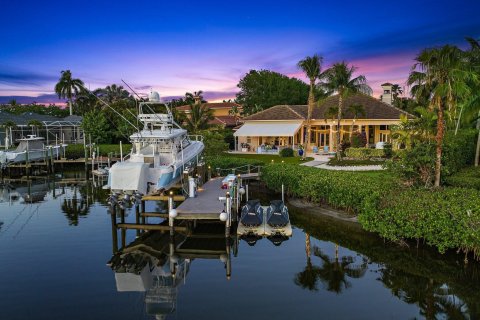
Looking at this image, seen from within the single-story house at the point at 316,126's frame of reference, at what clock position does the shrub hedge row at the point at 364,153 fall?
The shrub hedge row is roughly at 11 o'clock from the single-story house.

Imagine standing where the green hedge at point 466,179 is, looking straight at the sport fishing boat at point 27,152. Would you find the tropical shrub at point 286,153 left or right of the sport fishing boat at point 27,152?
right

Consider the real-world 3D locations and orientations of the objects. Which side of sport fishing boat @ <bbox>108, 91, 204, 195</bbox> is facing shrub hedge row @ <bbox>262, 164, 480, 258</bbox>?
right

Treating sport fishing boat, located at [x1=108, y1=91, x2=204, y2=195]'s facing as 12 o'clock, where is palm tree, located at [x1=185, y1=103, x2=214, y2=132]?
The palm tree is roughly at 11 o'clock from the sport fishing boat.

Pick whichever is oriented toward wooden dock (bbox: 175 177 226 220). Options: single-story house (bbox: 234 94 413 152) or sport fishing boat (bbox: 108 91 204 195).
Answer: the single-story house

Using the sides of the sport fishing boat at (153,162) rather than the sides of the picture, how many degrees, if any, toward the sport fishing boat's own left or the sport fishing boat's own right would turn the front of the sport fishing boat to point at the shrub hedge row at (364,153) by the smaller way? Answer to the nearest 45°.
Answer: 0° — it already faces it

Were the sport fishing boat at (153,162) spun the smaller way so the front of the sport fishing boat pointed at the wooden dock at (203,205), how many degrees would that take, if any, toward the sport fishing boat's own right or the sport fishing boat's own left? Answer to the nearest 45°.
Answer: approximately 90° to the sport fishing boat's own right

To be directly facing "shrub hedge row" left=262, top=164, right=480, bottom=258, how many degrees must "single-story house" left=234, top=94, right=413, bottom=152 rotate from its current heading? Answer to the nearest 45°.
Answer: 0° — it already faces it

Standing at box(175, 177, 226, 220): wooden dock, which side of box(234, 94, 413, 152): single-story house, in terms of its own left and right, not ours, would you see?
front

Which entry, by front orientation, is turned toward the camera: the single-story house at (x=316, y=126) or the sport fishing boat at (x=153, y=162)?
the single-story house

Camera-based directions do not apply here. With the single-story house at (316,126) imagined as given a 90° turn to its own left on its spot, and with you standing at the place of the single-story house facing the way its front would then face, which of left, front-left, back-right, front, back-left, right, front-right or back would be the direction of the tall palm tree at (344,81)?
right

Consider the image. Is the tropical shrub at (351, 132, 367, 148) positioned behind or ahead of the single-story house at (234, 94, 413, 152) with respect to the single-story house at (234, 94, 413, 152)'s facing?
ahead

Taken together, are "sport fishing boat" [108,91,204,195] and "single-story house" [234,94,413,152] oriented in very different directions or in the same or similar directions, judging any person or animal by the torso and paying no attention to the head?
very different directions

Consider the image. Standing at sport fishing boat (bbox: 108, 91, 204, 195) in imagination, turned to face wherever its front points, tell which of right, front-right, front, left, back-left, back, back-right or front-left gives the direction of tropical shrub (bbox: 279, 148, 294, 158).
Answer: front

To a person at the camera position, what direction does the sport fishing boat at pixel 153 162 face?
facing away from the viewer and to the right of the viewer

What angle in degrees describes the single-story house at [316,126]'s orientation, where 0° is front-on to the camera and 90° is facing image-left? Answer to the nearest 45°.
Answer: approximately 0°

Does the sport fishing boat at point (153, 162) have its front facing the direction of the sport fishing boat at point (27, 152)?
no

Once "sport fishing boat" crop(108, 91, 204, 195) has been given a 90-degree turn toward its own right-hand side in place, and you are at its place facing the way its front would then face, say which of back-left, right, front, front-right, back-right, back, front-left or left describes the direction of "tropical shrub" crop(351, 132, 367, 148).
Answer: left

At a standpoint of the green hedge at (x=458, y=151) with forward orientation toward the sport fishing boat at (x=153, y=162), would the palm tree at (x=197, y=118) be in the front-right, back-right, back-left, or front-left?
front-right

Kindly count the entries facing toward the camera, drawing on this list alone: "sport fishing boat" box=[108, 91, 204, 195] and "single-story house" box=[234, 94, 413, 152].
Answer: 1
